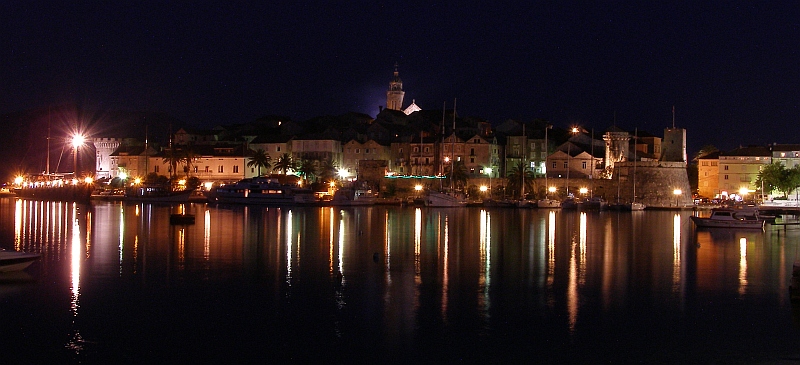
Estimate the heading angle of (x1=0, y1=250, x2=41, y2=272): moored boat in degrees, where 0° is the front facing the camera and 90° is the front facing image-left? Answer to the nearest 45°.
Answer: approximately 270°

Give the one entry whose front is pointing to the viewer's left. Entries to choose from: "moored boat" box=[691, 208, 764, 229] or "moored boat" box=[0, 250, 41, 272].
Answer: "moored boat" box=[691, 208, 764, 229]

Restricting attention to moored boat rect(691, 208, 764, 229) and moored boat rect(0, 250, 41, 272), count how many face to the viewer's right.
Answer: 1

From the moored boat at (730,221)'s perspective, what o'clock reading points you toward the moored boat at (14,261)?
the moored boat at (14,261) is roughly at 10 o'clock from the moored boat at (730,221).

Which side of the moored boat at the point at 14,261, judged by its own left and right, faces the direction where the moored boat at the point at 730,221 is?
front

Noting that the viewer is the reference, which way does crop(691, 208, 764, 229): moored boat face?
facing to the left of the viewer
